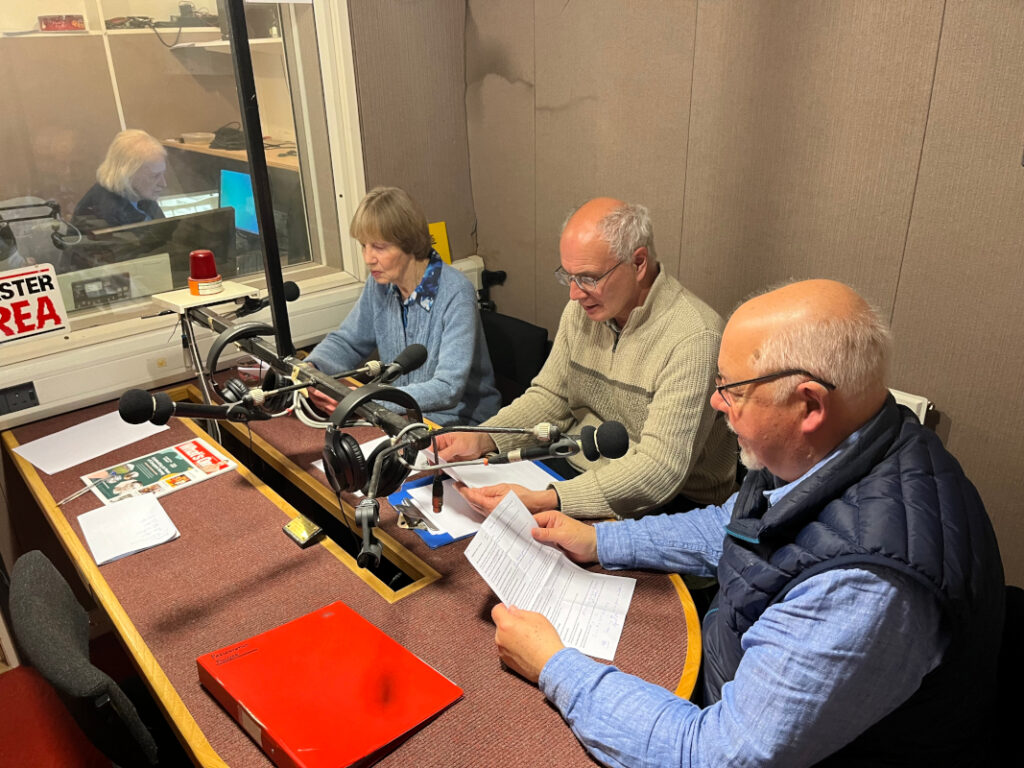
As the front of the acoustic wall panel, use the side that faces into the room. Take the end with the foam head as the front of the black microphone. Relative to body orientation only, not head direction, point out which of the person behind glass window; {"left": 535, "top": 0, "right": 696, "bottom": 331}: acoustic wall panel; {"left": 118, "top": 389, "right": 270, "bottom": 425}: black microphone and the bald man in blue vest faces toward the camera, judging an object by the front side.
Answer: the acoustic wall panel

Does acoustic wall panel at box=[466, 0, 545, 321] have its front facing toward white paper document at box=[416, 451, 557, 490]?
yes

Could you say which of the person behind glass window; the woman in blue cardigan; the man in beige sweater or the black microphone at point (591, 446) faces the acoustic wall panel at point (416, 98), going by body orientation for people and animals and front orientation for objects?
the person behind glass window

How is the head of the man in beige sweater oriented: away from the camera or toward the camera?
toward the camera

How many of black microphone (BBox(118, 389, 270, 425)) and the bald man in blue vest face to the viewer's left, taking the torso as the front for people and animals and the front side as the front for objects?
2

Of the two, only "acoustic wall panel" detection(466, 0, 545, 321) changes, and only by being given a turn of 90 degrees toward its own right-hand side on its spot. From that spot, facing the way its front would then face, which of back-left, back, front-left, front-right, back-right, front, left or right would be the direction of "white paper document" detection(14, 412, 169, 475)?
front-left

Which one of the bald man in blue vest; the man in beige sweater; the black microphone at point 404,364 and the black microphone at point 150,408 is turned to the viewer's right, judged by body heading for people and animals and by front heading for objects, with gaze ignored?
the black microphone at point 404,364

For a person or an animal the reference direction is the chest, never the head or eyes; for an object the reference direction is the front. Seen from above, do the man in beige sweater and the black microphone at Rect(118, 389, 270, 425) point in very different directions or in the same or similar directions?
same or similar directions

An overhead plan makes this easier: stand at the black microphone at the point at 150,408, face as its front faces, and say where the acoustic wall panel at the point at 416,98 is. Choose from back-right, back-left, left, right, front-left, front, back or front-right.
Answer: back-right

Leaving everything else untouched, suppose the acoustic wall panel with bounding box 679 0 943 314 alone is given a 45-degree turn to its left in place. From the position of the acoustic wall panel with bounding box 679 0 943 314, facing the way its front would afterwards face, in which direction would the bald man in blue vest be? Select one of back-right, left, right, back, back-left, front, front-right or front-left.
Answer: front-right

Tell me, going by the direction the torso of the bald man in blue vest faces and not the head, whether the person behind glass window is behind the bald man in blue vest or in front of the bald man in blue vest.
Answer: in front

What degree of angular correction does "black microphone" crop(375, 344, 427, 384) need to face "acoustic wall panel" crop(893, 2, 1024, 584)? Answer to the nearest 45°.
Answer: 0° — it already faces it

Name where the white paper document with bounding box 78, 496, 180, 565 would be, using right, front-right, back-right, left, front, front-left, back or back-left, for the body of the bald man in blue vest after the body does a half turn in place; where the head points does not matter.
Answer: back

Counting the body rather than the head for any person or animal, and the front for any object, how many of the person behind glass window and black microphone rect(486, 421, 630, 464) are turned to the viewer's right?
2

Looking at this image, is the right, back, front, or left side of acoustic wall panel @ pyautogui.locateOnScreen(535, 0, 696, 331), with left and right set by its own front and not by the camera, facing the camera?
front

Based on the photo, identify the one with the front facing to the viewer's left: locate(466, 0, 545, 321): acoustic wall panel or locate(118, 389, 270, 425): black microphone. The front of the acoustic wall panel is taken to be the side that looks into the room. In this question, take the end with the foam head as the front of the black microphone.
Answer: the black microphone

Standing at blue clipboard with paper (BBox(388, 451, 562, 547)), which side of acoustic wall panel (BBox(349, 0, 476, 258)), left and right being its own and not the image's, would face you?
front

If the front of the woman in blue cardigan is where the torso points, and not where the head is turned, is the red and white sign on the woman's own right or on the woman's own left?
on the woman's own right

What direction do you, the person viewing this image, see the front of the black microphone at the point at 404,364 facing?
facing to the right of the viewer
